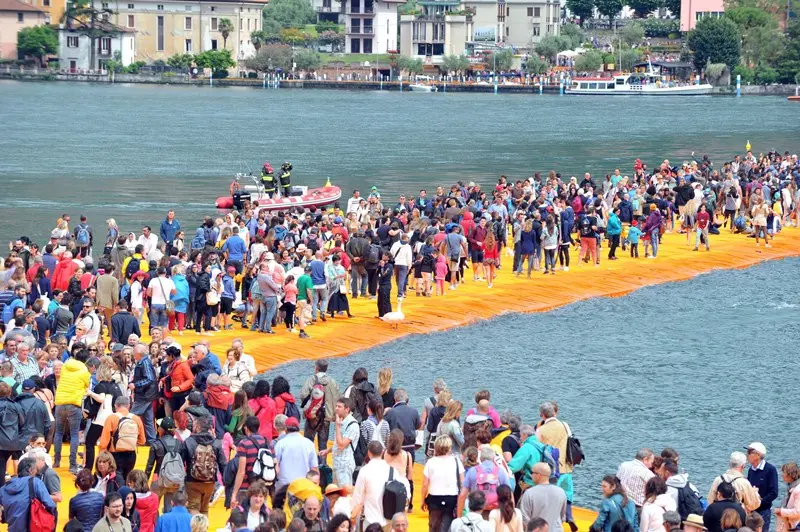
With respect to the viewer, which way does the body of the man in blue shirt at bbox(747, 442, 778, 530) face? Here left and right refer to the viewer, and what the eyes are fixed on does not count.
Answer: facing the viewer and to the left of the viewer

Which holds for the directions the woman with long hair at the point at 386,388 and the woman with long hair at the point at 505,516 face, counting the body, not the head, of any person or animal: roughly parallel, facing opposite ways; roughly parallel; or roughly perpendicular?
roughly parallel

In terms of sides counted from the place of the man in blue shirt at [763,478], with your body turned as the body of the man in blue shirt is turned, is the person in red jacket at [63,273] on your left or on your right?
on your right

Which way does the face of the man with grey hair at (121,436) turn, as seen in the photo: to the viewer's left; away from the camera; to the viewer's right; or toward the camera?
away from the camera

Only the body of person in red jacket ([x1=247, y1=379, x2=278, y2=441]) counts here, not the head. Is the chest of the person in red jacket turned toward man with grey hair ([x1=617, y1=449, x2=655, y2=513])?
no

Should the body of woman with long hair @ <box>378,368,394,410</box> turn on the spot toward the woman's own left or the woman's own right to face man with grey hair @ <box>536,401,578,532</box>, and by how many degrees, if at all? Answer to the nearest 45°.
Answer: approximately 135° to the woman's own right

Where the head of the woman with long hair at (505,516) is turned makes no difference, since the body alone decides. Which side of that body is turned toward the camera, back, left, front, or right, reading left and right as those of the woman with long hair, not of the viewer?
back

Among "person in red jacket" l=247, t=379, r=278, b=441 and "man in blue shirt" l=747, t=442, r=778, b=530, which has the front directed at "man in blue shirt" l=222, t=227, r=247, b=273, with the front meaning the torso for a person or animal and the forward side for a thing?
the person in red jacket

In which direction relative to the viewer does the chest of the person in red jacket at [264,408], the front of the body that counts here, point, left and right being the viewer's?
facing away from the viewer

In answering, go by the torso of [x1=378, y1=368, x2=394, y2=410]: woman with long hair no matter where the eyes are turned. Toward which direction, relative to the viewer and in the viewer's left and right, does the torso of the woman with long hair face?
facing away from the viewer

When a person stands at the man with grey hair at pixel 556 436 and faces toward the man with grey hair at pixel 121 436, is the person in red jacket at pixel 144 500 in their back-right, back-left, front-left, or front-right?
front-left

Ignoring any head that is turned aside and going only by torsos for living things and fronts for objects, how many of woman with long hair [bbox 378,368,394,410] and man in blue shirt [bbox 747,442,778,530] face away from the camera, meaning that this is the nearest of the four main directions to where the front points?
1

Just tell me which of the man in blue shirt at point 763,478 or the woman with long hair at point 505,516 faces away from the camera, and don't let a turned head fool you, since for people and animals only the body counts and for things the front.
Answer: the woman with long hair

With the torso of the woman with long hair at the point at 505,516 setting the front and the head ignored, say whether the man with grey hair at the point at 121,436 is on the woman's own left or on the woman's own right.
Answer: on the woman's own left
